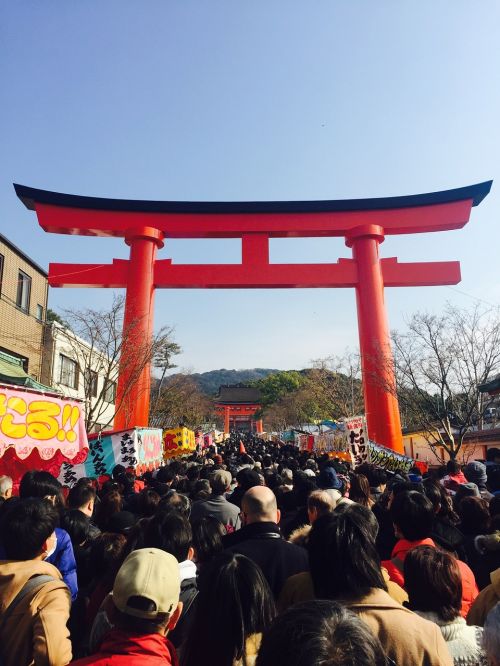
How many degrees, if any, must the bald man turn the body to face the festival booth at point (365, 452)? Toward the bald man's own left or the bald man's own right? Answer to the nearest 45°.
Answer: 0° — they already face it

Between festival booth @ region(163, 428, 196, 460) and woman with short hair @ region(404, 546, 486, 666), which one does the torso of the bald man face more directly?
the festival booth

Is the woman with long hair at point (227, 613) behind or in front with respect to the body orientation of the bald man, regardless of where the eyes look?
behind

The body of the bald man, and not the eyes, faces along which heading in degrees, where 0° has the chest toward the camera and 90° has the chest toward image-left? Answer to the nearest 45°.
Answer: approximately 180°

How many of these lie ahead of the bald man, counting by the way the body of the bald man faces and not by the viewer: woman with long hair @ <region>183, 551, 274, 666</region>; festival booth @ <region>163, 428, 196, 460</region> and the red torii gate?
2

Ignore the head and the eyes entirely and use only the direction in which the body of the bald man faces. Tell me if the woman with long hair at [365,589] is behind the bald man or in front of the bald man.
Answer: behind

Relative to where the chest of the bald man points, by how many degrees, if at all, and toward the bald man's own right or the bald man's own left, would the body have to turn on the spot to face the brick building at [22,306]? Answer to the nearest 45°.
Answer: approximately 45° to the bald man's own left

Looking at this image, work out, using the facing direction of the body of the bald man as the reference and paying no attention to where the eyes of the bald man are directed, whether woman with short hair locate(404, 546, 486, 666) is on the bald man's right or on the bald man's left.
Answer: on the bald man's right

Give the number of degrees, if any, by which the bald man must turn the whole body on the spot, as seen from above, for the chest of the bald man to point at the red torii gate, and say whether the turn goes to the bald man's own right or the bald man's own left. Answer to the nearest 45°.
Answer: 0° — they already face it

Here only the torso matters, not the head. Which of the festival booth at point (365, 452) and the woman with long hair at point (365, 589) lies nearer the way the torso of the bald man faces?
the festival booth

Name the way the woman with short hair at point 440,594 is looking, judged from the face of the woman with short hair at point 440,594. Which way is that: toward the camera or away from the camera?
away from the camera

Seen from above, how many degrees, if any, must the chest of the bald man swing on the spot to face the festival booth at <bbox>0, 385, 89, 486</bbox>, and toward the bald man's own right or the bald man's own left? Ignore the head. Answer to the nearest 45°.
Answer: approximately 45° to the bald man's own left

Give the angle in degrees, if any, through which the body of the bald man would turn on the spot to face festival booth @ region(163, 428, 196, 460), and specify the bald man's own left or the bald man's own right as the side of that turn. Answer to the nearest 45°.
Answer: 0° — they already face it
